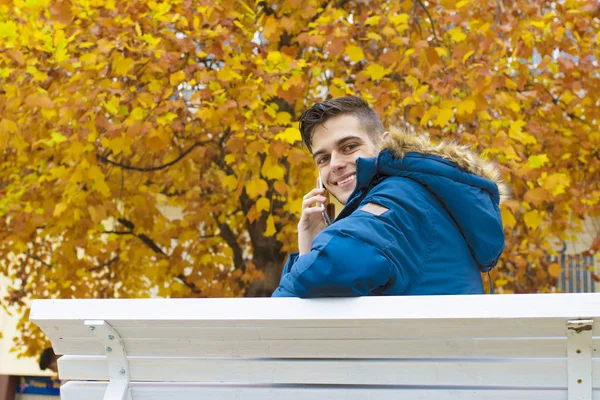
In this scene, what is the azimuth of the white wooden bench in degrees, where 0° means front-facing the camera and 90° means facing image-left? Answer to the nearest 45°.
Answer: approximately 180°

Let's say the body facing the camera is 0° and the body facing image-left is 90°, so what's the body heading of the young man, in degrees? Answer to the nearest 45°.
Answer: approximately 90°
